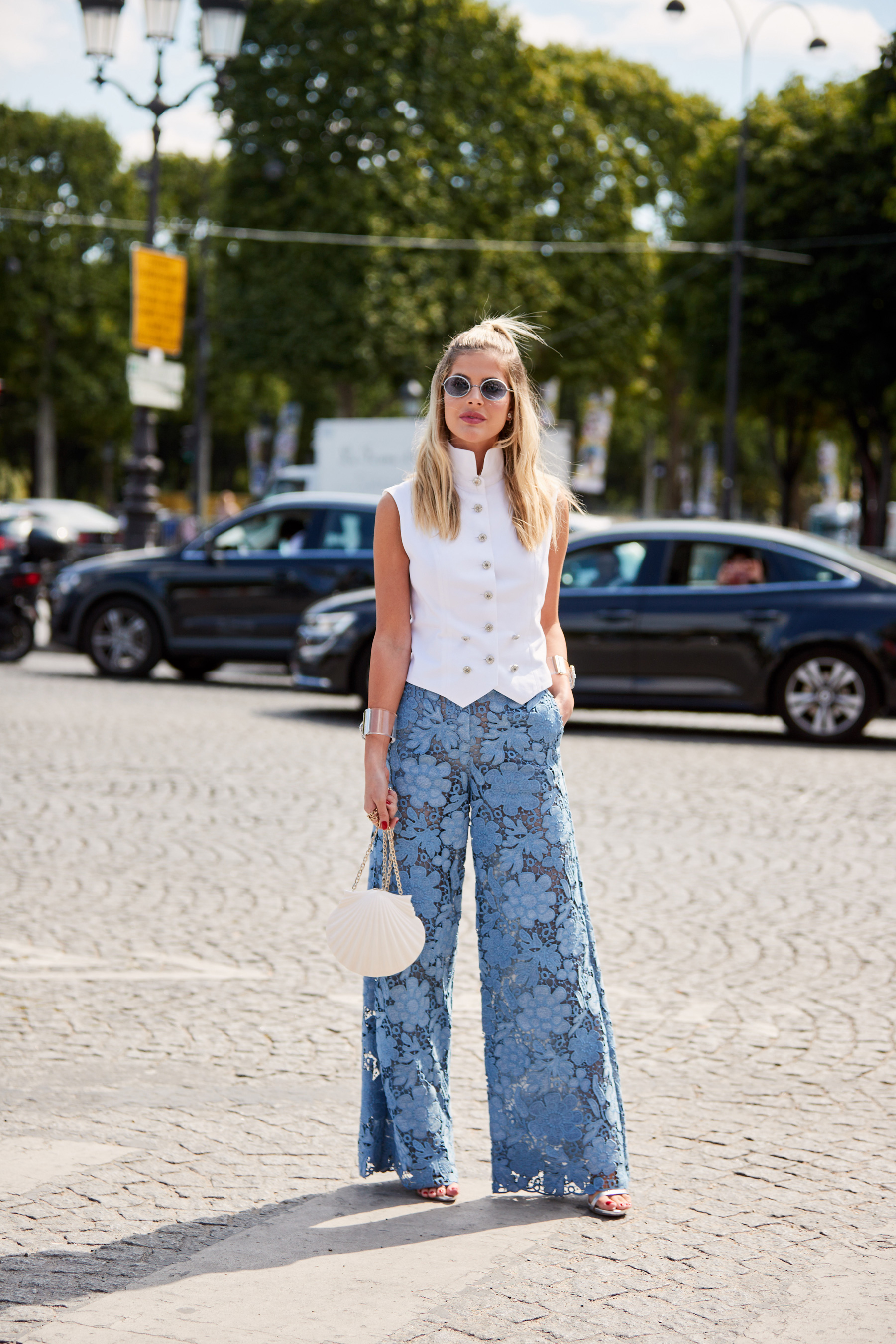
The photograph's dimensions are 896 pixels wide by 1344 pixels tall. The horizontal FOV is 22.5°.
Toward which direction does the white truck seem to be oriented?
to the viewer's left

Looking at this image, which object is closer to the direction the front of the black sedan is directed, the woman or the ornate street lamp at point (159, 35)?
the ornate street lamp

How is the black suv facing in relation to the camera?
to the viewer's left

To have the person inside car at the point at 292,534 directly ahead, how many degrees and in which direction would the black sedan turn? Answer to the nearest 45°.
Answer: approximately 45° to its right

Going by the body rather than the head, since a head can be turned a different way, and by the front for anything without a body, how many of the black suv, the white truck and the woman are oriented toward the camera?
1

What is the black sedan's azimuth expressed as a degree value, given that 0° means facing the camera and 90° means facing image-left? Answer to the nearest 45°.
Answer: approximately 90°

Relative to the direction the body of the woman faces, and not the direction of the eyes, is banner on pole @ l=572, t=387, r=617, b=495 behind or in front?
behind

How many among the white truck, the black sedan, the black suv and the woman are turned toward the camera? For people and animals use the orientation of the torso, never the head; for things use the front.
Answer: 1
